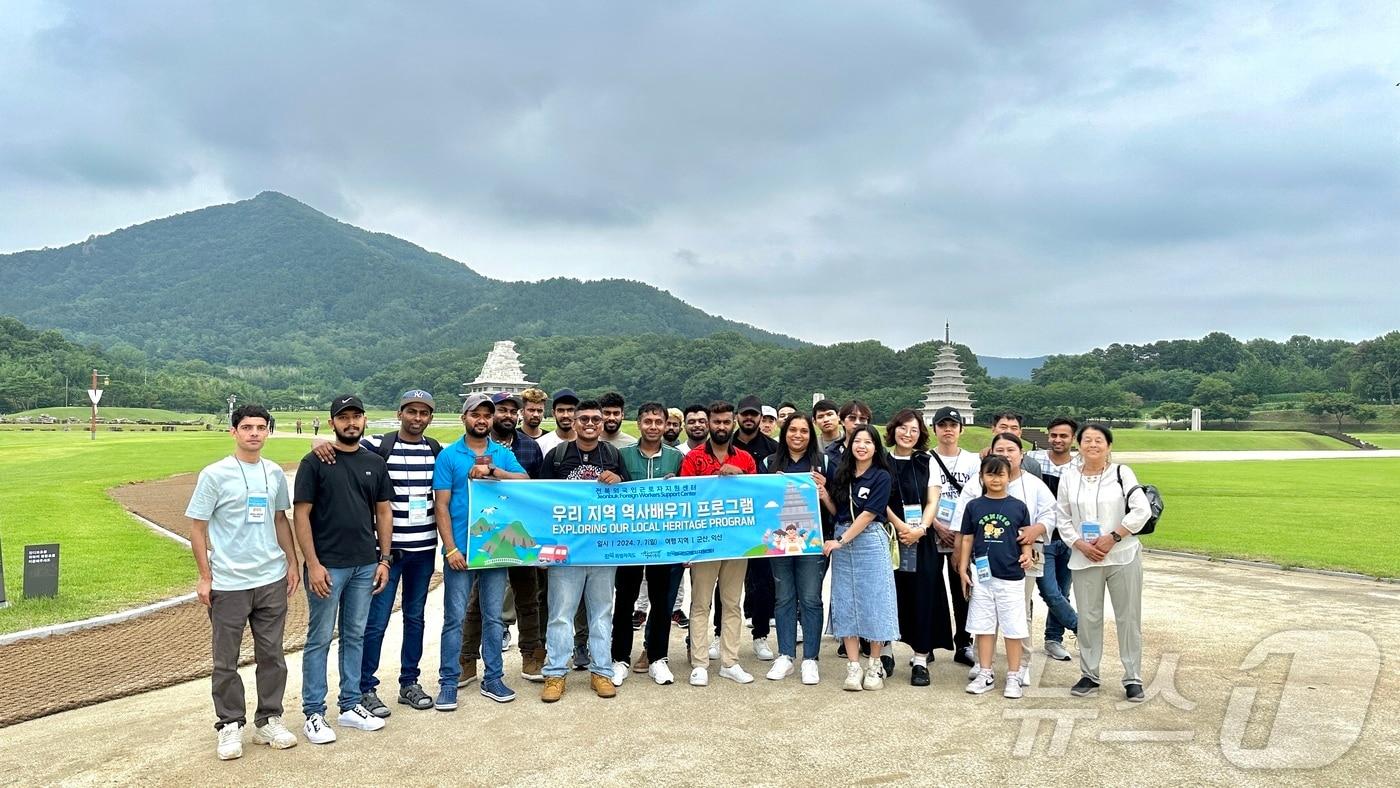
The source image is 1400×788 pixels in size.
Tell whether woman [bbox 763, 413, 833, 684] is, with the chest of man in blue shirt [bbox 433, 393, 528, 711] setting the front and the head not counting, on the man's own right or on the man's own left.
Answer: on the man's own left

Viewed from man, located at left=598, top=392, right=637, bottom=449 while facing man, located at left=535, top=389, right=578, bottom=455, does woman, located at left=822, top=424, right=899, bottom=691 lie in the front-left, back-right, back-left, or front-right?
back-left

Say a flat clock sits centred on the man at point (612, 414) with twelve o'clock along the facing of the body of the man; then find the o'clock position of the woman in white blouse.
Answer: The woman in white blouse is roughly at 10 o'clock from the man.

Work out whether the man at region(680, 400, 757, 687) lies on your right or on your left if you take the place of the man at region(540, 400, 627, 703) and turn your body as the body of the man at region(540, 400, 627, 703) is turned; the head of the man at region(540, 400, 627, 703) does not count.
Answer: on your left

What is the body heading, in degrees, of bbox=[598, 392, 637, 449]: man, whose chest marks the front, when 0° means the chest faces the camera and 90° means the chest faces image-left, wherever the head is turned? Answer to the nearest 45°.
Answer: approximately 0°

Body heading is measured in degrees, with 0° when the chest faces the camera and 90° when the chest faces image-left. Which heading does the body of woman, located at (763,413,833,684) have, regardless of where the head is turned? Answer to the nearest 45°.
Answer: approximately 0°

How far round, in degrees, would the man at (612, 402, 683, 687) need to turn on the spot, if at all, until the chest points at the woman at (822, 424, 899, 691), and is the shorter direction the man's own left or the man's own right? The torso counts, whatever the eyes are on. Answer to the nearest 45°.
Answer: approximately 90° to the man's own left

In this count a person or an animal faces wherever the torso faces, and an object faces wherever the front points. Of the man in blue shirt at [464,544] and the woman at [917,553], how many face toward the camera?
2
